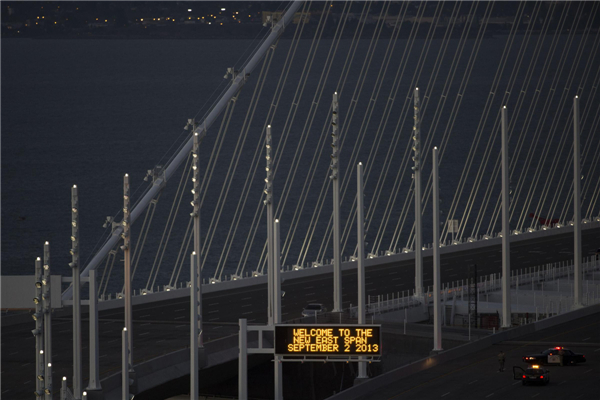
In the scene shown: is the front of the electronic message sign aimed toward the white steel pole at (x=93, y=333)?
no

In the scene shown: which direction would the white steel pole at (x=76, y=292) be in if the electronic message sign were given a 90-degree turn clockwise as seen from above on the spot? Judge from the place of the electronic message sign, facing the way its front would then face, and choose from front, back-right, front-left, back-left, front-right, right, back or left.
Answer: front

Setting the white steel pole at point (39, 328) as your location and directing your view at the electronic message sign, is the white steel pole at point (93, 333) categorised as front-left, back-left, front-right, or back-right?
front-left

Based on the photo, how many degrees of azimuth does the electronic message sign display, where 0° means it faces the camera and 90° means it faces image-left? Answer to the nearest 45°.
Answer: approximately 0°

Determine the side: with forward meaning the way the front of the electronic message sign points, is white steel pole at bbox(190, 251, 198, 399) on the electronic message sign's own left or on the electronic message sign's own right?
on the electronic message sign's own right

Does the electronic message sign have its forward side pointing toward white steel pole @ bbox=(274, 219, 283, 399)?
no

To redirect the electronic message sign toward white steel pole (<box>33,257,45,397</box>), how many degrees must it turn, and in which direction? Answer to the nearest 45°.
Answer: approximately 45° to its right
